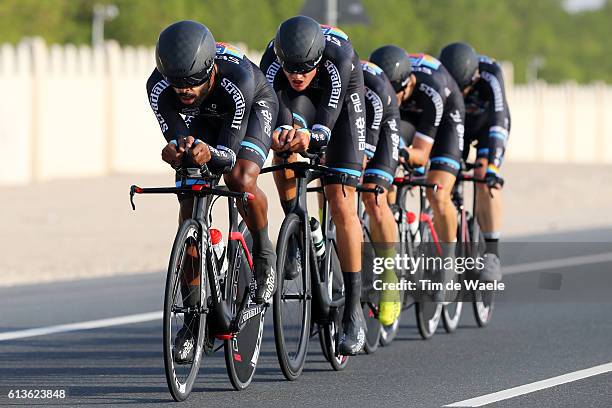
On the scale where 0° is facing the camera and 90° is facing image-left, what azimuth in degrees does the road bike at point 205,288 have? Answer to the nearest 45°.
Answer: approximately 0°

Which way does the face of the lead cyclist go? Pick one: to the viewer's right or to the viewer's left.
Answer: to the viewer's left

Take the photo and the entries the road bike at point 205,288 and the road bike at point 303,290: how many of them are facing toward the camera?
2

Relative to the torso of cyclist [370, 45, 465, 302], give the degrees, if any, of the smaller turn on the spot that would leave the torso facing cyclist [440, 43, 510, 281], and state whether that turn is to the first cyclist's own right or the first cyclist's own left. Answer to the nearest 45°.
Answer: approximately 180°
